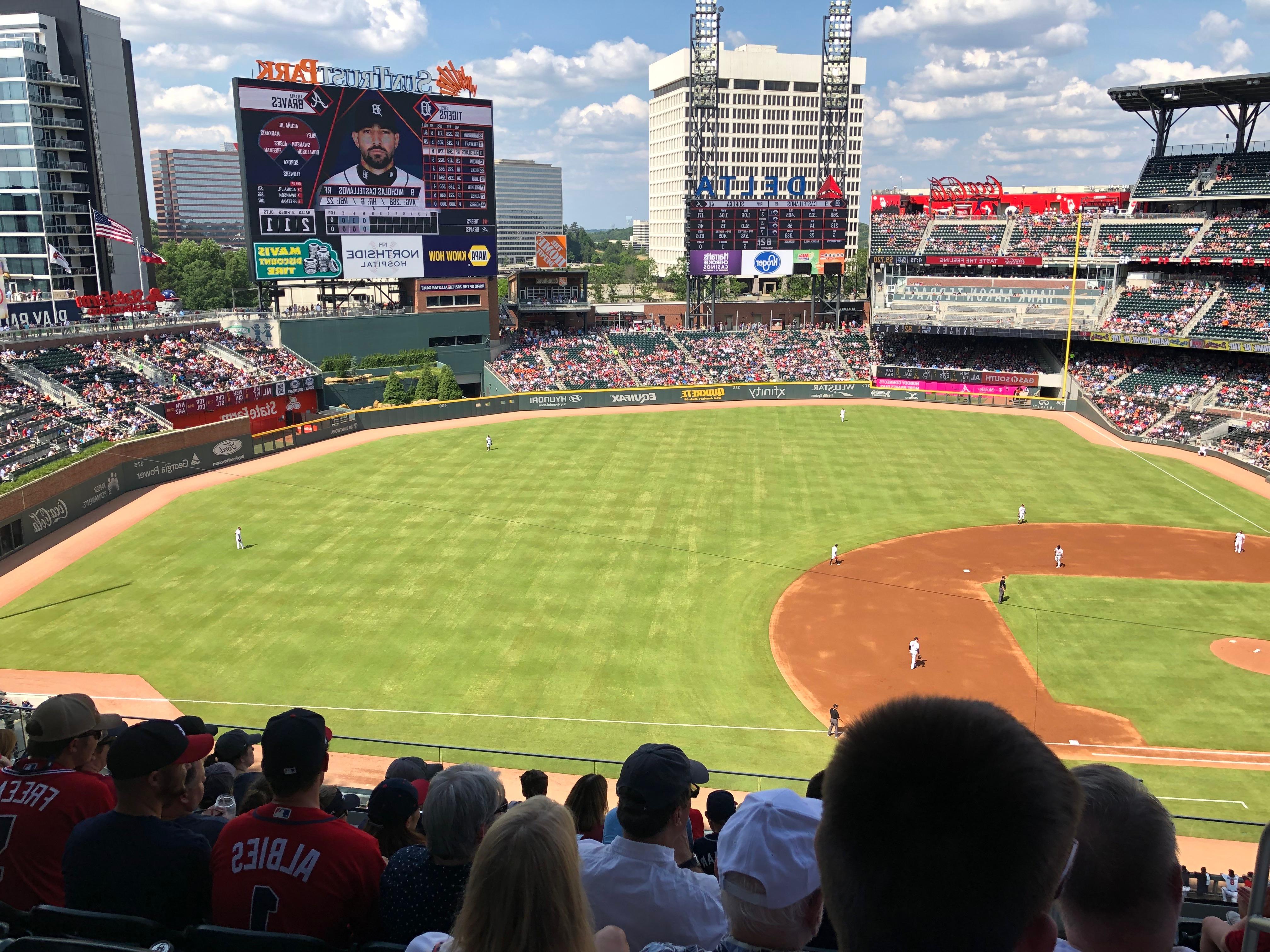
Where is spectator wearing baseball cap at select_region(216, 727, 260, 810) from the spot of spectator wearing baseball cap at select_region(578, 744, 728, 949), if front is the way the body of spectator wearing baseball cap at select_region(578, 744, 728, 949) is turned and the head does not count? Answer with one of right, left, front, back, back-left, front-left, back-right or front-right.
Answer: left

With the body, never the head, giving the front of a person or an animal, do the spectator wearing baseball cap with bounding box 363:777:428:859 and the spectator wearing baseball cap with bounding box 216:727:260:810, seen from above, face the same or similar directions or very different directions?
same or similar directions

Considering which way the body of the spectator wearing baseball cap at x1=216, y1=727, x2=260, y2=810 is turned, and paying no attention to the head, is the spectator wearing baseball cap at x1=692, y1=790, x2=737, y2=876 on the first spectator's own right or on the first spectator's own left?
on the first spectator's own right

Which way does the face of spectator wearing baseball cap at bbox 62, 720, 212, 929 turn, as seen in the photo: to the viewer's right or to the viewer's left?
to the viewer's right

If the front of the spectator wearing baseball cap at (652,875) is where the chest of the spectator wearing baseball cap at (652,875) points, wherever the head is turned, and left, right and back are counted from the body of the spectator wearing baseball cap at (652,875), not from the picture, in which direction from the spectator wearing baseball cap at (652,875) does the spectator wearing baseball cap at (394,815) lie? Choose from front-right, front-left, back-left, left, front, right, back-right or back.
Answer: left

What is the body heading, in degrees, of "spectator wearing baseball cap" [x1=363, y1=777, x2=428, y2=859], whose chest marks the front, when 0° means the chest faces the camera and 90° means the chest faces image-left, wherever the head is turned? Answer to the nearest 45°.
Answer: approximately 225°

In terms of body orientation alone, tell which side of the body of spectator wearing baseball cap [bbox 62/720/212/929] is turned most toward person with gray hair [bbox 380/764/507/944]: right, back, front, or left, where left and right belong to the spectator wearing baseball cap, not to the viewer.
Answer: right

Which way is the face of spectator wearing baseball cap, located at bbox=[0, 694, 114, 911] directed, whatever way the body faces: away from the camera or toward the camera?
away from the camera

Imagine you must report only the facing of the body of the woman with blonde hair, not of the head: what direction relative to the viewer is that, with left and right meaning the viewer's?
facing away from the viewer

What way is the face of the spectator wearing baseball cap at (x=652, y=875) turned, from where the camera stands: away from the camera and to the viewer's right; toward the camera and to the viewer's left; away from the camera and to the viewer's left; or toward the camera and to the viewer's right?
away from the camera and to the viewer's right

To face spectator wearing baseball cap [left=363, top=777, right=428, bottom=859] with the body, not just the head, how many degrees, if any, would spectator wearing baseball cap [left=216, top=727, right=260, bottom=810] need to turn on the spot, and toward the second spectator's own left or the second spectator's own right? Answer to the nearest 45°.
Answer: approximately 135° to the second spectator's own right

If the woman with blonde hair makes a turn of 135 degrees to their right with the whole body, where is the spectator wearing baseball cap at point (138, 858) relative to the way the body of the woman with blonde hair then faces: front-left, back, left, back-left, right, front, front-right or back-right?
back

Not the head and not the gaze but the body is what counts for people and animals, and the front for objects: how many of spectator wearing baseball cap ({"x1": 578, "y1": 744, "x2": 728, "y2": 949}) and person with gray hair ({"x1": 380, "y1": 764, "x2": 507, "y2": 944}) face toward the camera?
0

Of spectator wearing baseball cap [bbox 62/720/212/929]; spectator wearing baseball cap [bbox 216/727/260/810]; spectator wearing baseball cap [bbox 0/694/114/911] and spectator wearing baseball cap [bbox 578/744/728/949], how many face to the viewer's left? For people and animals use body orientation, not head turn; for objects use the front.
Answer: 0

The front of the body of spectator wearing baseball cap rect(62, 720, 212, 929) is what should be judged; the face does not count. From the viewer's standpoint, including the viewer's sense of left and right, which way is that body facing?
facing away from the viewer and to the right of the viewer

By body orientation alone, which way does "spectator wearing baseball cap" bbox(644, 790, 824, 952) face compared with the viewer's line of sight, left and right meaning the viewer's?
facing away from the viewer and to the right of the viewer

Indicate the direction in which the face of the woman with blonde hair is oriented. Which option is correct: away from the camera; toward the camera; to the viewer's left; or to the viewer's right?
away from the camera

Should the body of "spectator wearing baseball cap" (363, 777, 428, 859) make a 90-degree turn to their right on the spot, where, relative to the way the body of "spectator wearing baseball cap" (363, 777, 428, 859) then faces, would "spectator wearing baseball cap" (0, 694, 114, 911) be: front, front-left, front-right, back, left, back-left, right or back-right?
back-right
